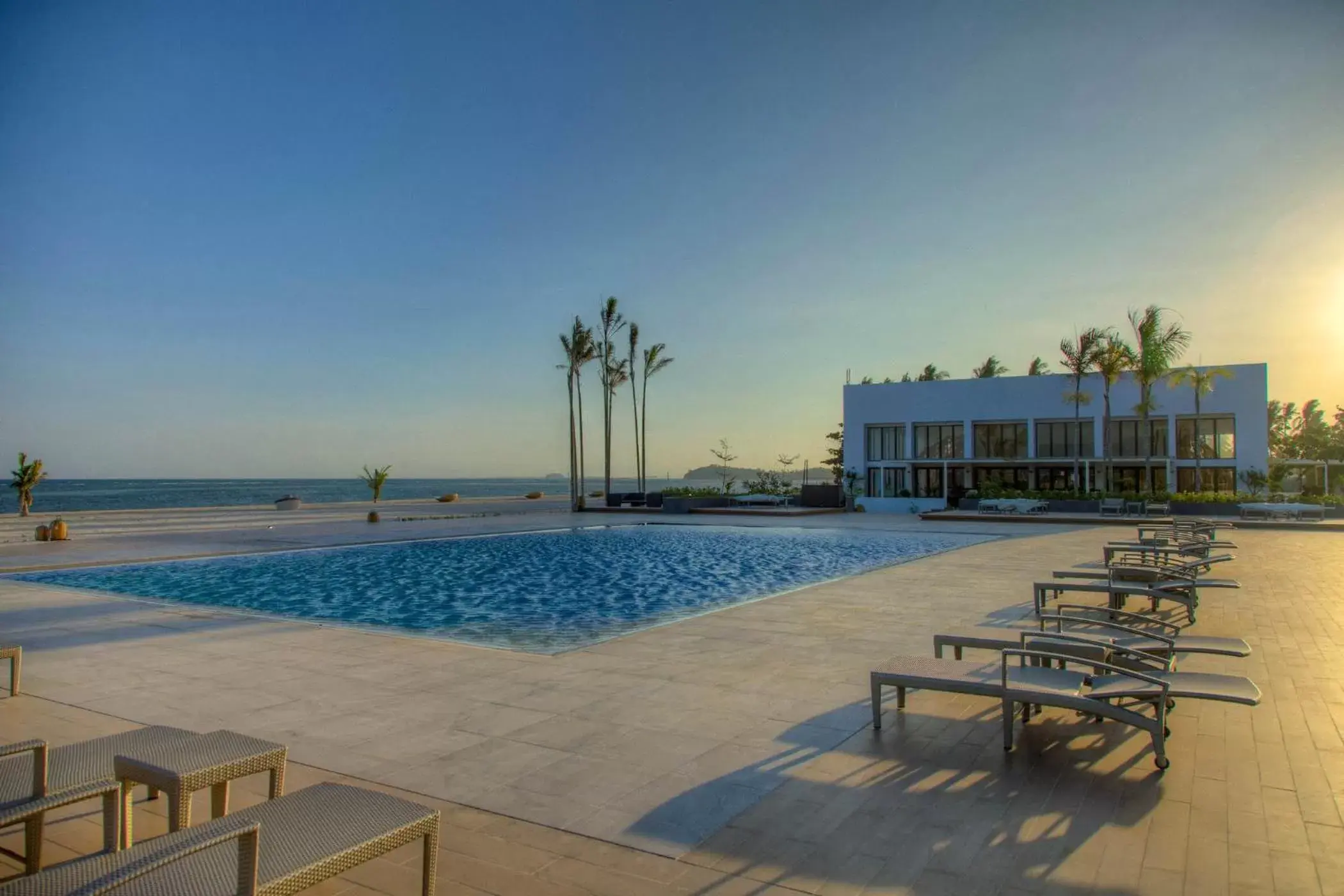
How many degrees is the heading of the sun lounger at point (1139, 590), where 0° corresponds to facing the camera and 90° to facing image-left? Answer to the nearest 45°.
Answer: approximately 90°

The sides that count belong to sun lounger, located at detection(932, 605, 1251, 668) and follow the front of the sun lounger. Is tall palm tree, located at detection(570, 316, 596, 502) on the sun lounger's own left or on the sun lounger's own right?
on the sun lounger's own right

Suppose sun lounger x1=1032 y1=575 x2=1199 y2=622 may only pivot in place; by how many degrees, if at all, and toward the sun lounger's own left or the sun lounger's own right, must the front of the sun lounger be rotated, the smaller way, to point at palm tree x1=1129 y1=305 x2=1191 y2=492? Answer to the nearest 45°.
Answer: approximately 90° to the sun lounger's own right

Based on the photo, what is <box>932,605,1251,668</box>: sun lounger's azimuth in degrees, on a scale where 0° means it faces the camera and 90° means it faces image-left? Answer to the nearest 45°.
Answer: approximately 90°

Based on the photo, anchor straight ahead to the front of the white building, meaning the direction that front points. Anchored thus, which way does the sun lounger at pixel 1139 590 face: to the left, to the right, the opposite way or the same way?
to the right

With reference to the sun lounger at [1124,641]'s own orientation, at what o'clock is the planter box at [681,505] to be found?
The planter box is roughly at 2 o'clock from the sun lounger.

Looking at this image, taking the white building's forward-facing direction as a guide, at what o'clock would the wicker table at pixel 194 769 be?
The wicker table is roughly at 12 o'clock from the white building.

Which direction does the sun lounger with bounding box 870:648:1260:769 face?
to the viewer's left

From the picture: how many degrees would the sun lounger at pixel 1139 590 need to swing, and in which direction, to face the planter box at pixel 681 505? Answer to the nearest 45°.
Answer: approximately 45° to its right
